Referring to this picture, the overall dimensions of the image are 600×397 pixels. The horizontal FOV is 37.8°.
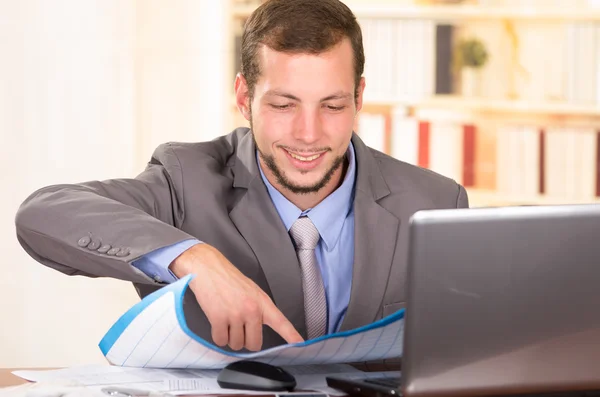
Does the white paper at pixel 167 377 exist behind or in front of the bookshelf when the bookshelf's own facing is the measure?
in front

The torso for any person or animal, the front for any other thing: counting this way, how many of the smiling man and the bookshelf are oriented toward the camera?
2

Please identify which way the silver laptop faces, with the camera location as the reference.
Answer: facing away from the viewer and to the left of the viewer

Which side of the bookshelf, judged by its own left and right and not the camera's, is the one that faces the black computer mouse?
front

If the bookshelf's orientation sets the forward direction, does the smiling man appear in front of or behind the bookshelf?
in front

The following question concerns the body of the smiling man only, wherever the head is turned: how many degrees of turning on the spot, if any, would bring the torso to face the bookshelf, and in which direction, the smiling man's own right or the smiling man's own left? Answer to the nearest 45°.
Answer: approximately 135° to the smiling man's own left

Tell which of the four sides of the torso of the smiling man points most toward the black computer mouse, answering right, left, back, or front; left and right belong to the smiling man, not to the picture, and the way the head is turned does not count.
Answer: front

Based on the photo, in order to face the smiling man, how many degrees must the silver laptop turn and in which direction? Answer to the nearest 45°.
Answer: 0° — it already faces them

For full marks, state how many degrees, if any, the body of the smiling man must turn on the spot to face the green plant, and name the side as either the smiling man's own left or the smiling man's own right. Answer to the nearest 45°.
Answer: approximately 135° to the smiling man's own left

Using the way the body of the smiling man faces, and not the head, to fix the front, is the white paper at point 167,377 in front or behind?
in front

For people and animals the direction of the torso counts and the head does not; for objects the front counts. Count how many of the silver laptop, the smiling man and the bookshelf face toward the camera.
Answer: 2

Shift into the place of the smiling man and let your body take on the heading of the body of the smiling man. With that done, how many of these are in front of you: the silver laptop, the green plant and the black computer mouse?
2

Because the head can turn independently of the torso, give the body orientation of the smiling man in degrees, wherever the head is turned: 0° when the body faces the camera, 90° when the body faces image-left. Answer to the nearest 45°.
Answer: approximately 0°
